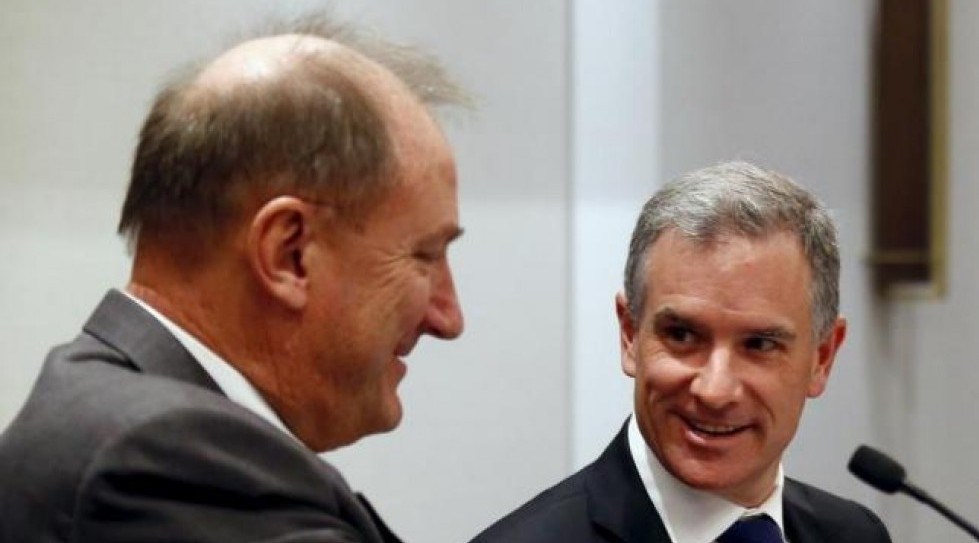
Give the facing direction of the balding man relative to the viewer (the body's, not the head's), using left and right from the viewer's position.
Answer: facing to the right of the viewer

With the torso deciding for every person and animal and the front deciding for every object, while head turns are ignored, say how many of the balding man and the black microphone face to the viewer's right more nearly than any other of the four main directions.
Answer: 1

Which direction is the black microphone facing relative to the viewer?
to the viewer's left

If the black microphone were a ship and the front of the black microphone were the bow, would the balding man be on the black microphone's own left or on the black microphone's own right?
on the black microphone's own left

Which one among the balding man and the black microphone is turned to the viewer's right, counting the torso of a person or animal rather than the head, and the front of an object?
the balding man

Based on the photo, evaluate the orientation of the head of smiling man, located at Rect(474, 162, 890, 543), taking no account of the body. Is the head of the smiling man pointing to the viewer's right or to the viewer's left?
to the viewer's left

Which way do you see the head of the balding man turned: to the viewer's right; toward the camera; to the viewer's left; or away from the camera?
to the viewer's right

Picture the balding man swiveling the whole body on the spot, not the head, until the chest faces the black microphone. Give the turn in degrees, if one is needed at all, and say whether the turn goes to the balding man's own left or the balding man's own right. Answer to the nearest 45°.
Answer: approximately 45° to the balding man's own left

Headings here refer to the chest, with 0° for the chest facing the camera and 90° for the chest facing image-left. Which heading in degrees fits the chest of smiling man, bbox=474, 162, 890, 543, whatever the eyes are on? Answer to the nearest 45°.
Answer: approximately 315°

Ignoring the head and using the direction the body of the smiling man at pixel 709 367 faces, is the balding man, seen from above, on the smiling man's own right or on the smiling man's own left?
on the smiling man's own right

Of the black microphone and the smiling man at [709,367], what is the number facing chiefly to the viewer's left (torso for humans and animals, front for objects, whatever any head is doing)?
1
